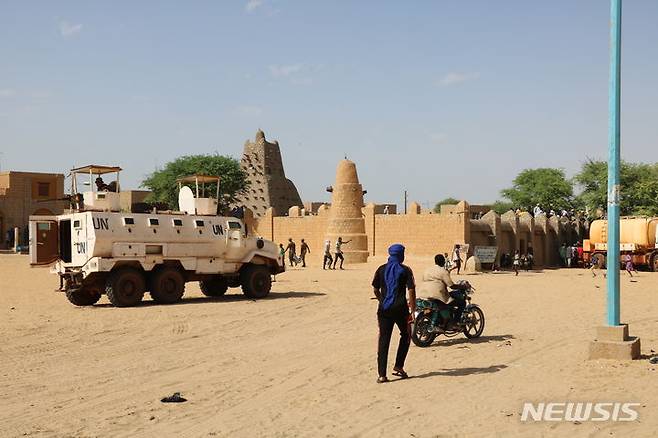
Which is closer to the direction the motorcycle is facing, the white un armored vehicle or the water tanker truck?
the water tanker truck

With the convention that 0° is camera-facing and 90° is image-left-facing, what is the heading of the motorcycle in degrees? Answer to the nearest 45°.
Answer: approximately 225°

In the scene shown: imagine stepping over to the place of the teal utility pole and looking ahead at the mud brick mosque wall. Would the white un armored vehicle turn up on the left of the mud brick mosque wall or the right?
left

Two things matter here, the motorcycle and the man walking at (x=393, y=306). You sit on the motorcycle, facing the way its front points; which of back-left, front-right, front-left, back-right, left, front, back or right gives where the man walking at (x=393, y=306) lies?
back-right

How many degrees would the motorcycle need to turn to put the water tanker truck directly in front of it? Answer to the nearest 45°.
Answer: approximately 45° to its left

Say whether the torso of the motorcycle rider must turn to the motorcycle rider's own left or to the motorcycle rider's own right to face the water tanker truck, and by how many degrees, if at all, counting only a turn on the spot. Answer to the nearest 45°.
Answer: approximately 45° to the motorcycle rider's own left

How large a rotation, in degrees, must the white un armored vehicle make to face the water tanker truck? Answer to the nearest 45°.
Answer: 0° — it already faces it

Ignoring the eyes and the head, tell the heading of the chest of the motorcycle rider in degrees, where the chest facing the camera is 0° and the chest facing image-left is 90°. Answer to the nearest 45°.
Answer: approximately 225°

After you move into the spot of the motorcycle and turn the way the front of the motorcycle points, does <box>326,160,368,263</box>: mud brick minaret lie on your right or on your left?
on your left

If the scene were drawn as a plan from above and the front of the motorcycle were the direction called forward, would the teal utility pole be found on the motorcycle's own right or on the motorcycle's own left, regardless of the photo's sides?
on the motorcycle's own right
